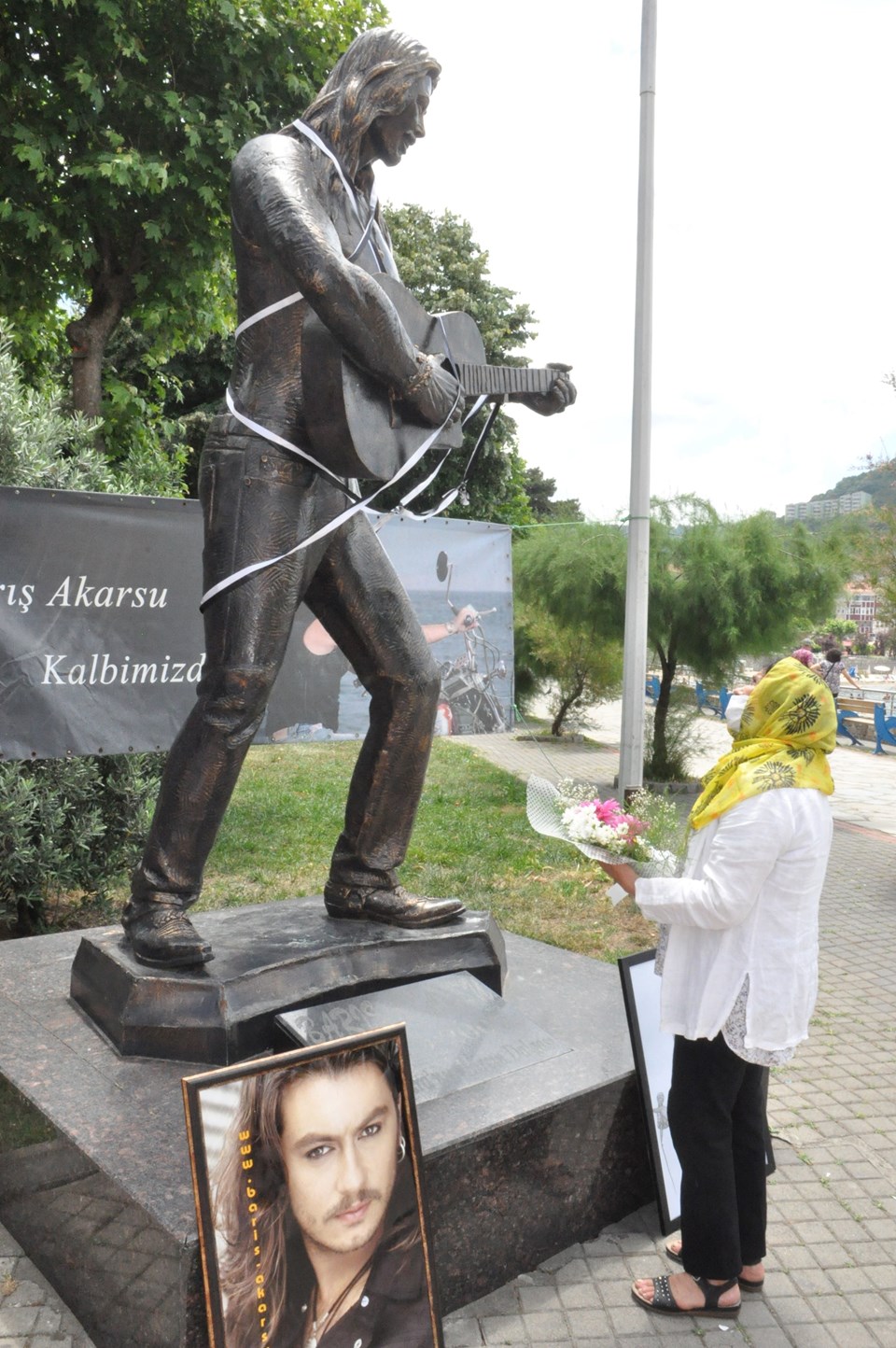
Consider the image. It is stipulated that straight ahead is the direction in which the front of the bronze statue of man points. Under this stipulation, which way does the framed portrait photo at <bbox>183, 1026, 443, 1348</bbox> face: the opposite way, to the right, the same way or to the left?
to the right

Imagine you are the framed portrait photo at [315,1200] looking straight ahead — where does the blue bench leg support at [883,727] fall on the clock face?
The blue bench leg support is roughly at 7 o'clock from the framed portrait photo.

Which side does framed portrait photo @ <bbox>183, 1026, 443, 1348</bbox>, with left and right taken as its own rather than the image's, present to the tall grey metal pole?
back

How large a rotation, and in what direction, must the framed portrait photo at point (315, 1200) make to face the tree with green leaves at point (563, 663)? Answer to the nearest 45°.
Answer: approximately 180°

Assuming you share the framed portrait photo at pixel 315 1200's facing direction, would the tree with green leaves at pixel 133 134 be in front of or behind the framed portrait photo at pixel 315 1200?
behind

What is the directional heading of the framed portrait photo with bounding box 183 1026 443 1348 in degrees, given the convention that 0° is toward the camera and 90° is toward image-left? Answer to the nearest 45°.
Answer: approximately 0°

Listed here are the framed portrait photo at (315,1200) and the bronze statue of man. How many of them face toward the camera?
1

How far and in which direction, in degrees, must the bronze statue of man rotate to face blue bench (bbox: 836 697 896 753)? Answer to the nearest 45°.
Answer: approximately 45° to its left

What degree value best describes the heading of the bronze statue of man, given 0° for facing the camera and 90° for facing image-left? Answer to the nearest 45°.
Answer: approximately 270°

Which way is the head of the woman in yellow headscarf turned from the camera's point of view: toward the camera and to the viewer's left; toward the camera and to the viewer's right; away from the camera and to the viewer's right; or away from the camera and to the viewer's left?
away from the camera and to the viewer's left

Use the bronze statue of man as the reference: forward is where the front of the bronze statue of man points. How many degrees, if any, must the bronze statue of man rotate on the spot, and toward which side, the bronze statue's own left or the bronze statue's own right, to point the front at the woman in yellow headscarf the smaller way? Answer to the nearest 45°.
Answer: approximately 45° to the bronze statue's own right
